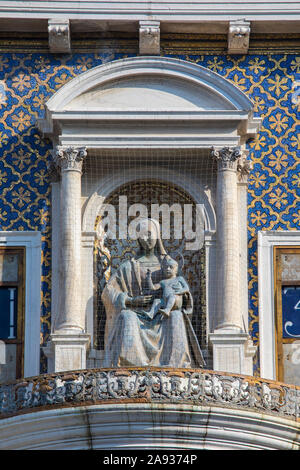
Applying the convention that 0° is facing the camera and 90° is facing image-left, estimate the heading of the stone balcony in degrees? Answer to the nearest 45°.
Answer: approximately 0°

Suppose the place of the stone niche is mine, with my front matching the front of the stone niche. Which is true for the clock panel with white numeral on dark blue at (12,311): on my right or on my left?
on my right

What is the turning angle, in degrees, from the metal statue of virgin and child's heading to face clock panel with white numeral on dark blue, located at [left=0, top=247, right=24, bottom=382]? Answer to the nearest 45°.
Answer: approximately 90° to its right

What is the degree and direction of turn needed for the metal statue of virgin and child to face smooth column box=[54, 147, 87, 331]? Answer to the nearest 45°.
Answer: approximately 90° to its right
